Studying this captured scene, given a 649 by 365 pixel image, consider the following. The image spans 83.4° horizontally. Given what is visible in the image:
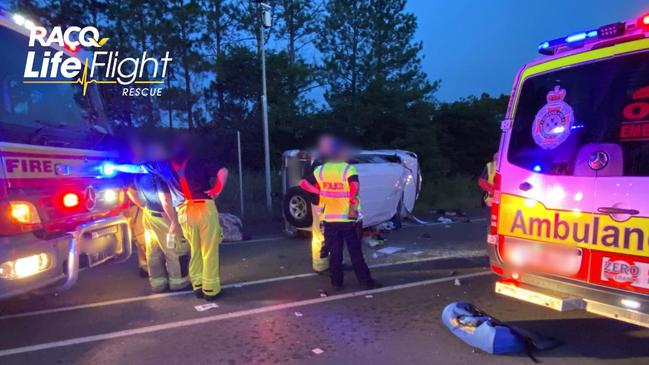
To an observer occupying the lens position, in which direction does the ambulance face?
facing away from the viewer and to the right of the viewer

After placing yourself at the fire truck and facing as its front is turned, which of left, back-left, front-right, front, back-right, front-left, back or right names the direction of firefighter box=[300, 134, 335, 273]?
front-left

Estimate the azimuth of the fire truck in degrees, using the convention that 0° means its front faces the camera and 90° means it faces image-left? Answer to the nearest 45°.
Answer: approximately 315°

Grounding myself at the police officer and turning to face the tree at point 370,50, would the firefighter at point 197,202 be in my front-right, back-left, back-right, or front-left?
back-left

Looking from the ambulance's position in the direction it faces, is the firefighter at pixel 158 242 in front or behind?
behind

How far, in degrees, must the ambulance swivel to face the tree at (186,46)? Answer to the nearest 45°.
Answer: approximately 90° to its left
